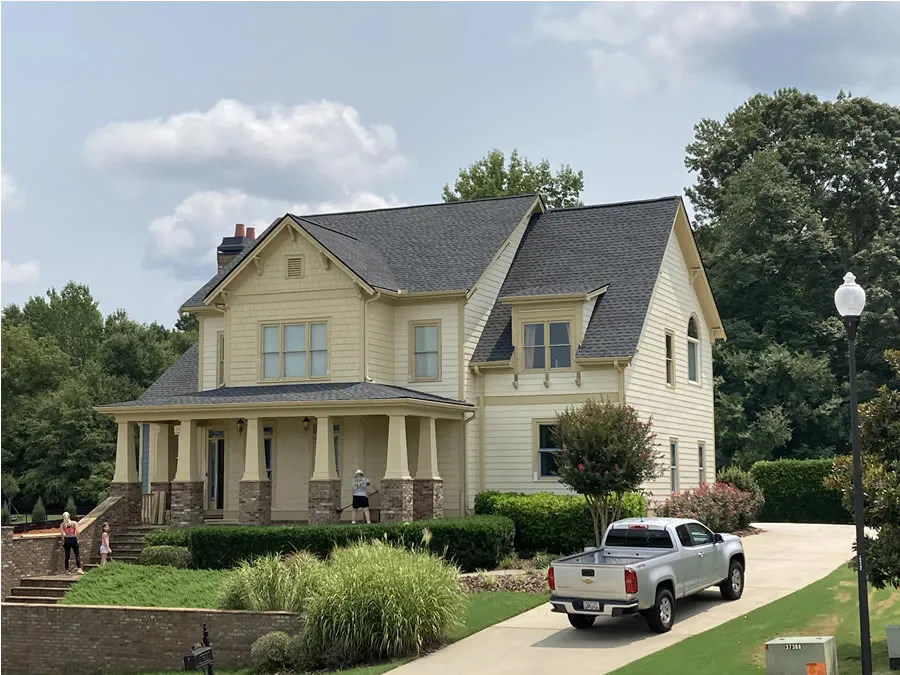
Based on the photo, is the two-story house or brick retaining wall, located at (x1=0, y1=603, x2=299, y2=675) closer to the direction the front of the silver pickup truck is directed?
the two-story house

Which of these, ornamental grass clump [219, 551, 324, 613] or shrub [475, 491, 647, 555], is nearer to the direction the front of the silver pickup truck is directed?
the shrub

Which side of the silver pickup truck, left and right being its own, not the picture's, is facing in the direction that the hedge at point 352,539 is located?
left

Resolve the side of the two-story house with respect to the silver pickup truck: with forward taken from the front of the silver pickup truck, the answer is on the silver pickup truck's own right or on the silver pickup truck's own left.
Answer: on the silver pickup truck's own left

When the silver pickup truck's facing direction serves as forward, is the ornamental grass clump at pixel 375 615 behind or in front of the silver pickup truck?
behind

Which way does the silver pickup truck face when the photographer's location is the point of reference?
facing away from the viewer and to the right of the viewer

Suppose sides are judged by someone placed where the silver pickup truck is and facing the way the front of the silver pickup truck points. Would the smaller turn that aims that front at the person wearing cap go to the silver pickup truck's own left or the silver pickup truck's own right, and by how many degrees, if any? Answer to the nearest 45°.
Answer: approximately 90° to the silver pickup truck's own left

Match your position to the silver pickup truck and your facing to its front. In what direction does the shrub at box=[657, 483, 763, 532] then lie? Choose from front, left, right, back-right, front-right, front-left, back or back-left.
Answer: front-left

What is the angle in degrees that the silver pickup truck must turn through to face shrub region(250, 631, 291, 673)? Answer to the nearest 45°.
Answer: approximately 135° to its left

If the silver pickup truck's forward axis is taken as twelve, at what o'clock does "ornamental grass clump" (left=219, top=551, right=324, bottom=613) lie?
The ornamental grass clump is roughly at 8 o'clock from the silver pickup truck.

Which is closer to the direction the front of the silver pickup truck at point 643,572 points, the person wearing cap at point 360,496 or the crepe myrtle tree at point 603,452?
the crepe myrtle tree

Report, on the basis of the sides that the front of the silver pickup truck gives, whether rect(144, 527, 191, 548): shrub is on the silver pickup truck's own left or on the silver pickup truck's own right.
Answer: on the silver pickup truck's own left

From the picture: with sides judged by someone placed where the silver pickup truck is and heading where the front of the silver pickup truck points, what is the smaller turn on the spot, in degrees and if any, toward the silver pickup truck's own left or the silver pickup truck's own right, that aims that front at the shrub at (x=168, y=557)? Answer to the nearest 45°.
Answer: approximately 90° to the silver pickup truck's own left

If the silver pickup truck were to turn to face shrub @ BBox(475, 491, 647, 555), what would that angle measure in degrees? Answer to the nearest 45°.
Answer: approximately 45° to its left
